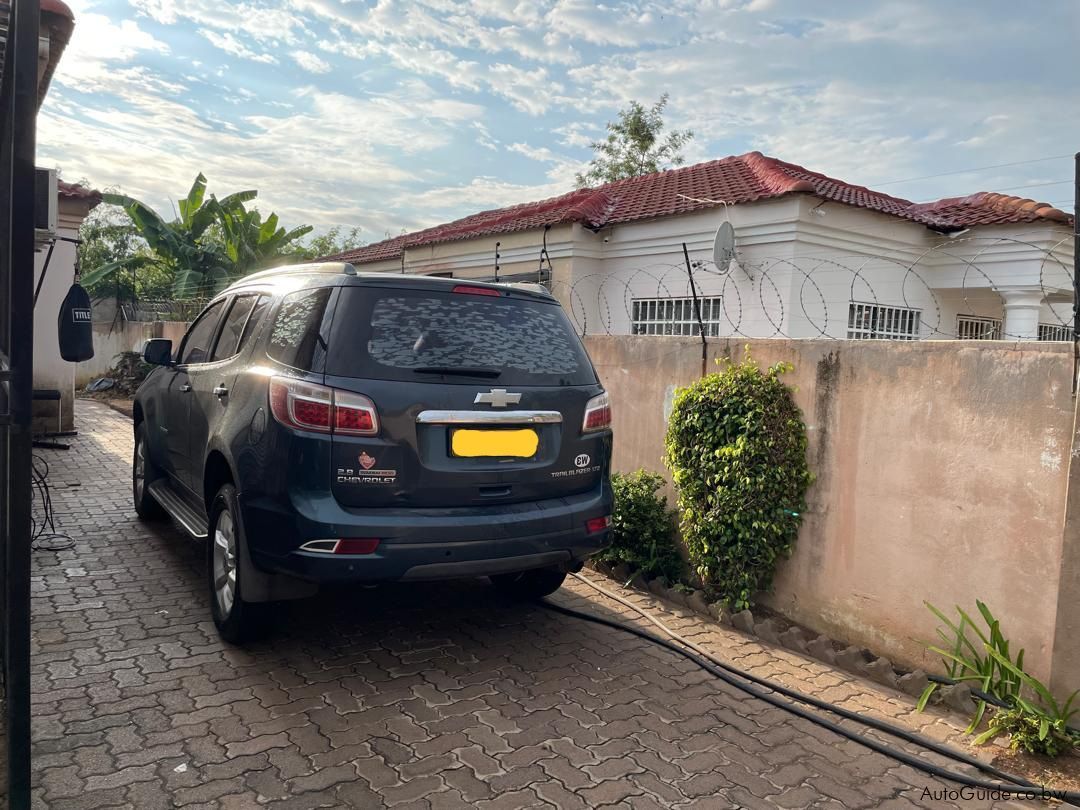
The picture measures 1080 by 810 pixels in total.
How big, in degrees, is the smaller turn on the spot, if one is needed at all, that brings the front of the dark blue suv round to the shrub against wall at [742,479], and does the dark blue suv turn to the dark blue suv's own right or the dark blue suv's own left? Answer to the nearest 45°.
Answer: approximately 135° to the dark blue suv's own right

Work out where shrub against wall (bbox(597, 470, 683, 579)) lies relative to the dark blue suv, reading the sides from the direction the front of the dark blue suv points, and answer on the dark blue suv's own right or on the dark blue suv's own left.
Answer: on the dark blue suv's own right

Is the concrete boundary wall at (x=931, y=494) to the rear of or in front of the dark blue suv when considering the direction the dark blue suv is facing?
to the rear

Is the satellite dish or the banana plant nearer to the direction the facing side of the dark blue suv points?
the banana plant

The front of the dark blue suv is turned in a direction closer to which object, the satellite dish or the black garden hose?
the satellite dish

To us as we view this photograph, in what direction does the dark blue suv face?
facing away from the viewer and to the left of the viewer

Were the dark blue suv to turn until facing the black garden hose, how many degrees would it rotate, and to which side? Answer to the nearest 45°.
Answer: approximately 135° to its right

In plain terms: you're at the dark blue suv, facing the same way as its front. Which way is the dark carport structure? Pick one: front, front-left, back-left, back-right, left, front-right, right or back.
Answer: left

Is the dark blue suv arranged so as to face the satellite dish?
no

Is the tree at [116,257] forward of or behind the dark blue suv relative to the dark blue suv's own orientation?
forward

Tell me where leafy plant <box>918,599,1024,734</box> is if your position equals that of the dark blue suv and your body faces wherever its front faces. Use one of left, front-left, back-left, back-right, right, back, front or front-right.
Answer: back-right
